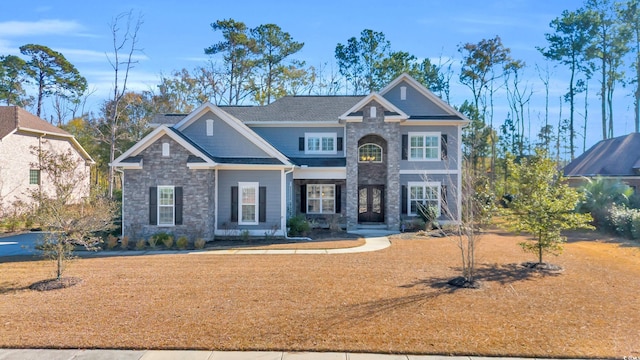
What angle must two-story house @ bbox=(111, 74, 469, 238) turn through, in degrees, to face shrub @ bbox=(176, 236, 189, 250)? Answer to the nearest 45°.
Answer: approximately 45° to its right

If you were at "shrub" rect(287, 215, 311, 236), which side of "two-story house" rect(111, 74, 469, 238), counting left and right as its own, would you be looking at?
front

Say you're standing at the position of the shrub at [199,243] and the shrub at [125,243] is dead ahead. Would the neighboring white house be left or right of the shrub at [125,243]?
right

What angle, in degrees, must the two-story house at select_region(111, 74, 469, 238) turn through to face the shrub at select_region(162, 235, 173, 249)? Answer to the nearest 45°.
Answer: approximately 45° to its right

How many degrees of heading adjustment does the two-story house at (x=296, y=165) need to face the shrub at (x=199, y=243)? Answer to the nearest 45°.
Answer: approximately 45° to its right

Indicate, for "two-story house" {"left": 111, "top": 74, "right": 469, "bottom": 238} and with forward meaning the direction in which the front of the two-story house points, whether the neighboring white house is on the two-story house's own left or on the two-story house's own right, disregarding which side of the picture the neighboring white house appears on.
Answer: on the two-story house's own right

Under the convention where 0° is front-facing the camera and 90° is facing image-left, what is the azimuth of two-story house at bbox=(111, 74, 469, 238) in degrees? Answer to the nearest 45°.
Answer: approximately 0°

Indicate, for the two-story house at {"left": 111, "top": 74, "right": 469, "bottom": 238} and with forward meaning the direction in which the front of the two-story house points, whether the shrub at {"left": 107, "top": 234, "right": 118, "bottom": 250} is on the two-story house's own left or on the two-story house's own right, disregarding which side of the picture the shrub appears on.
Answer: on the two-story house's own right
